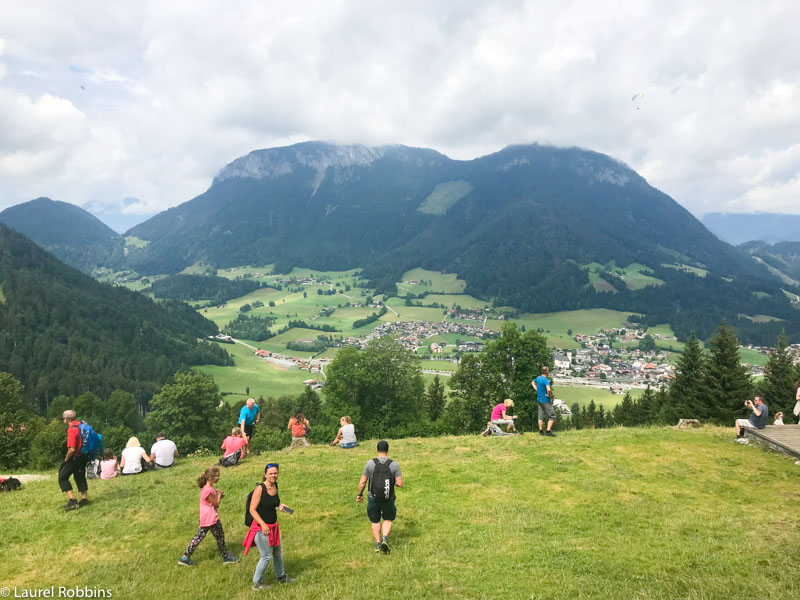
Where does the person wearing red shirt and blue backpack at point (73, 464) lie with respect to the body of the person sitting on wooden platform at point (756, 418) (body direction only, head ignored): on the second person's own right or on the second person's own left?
on the second person's own left

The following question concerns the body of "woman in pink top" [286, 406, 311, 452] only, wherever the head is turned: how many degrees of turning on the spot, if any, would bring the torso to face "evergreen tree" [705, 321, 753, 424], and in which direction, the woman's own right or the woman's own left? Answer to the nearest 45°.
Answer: approximately 90° to the woman's own right

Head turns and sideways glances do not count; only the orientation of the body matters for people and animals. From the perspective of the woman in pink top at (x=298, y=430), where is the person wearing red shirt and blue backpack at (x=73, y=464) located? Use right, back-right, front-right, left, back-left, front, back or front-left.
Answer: back-left

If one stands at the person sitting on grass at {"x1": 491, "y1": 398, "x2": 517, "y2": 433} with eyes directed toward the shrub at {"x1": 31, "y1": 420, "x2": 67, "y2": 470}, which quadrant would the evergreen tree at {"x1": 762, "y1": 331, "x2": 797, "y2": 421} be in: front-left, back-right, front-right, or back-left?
back-right

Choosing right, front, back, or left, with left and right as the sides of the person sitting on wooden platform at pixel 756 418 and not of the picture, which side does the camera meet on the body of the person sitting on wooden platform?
left

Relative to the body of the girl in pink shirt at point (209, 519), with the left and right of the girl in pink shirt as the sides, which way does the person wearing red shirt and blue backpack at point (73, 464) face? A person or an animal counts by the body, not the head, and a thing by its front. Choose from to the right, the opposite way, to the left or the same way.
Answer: the opposite way

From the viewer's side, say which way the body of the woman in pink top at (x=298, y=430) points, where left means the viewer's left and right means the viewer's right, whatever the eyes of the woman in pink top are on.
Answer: facing away from the viewer

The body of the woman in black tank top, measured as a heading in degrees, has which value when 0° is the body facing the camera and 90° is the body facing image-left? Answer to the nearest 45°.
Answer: approximately 315°

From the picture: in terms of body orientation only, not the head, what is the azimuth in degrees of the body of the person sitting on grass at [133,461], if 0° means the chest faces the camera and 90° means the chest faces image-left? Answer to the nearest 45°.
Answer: approximately 180°

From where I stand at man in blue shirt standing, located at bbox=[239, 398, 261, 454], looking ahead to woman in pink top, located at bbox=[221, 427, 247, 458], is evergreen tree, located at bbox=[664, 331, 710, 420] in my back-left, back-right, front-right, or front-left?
back-left

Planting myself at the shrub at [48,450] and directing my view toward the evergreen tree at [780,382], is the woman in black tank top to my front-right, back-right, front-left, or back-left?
front-right

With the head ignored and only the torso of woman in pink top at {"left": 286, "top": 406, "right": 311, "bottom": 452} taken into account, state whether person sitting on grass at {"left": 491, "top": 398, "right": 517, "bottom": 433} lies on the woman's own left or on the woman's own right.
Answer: on the woman's own right
